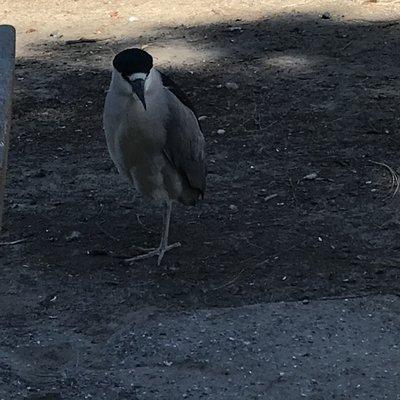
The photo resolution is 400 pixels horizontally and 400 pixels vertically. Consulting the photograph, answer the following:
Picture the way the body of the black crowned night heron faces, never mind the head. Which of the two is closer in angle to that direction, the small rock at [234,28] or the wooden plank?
the wooden plank

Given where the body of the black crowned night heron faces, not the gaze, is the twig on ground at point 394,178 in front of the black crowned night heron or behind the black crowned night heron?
behind

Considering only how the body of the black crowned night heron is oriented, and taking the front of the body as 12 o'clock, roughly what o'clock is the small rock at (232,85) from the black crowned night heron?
The small rock is roughly at 5 o'clock from the black crowned night heron.

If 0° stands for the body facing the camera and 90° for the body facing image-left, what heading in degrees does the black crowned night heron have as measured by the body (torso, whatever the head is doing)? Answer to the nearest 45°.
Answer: approximately 45°

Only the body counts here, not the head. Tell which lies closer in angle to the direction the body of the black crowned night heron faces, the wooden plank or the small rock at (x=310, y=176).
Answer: the wooden plank

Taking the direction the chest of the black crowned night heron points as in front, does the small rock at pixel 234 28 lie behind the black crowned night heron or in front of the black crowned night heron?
behind

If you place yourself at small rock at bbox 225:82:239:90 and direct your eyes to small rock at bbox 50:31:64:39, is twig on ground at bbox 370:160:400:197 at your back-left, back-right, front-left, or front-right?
back-left

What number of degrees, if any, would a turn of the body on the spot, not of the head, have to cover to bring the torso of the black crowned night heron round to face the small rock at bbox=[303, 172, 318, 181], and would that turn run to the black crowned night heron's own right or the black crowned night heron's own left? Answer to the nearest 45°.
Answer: approximately 180°

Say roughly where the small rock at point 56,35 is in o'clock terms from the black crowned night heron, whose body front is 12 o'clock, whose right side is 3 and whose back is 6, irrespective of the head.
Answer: The small rock is roughly at 4 o'clock from the black crowned night heron.

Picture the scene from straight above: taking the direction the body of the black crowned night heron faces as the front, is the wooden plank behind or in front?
in front
